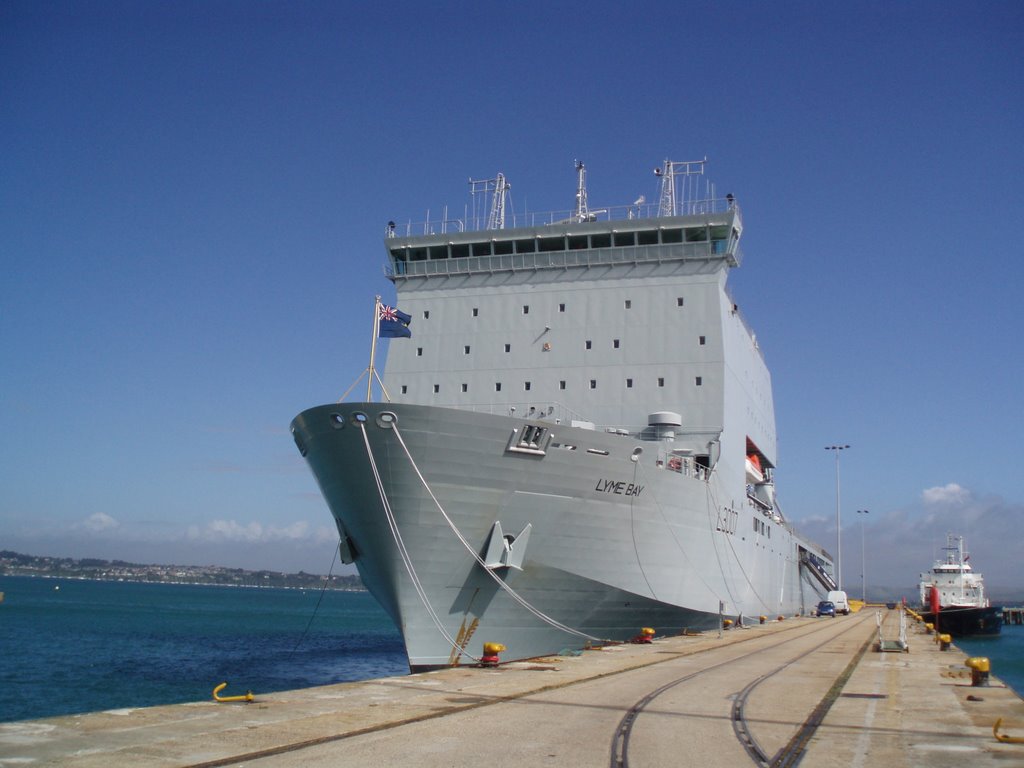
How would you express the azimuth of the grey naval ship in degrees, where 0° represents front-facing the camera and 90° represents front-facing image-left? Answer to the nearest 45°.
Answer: approximately 45°

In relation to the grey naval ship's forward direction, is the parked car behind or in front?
behind

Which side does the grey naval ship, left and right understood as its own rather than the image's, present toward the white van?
back
